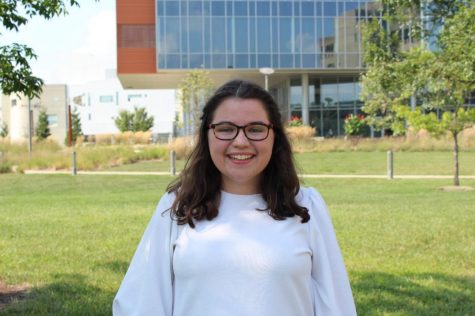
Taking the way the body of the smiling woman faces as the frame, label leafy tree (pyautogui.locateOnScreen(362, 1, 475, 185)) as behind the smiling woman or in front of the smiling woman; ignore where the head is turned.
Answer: behind

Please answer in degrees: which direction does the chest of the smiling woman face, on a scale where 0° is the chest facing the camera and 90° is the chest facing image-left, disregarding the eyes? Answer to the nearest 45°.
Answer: approximately 0°

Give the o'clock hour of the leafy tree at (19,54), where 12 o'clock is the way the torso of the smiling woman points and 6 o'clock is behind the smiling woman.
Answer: The leafy tree is roughly at 5 o'clock from the smiling woman.

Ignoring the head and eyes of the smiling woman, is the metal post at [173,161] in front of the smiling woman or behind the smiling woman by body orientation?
behind
